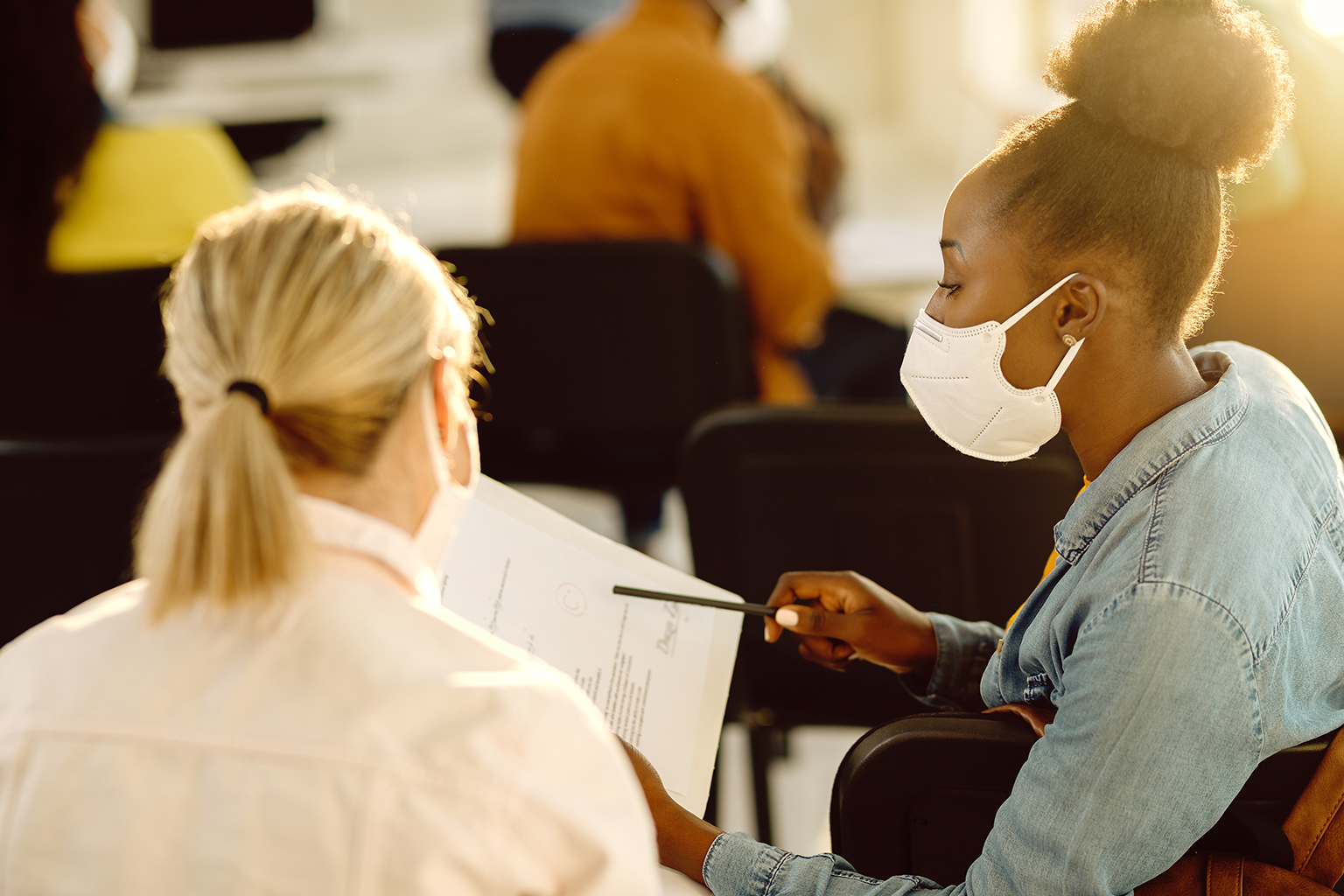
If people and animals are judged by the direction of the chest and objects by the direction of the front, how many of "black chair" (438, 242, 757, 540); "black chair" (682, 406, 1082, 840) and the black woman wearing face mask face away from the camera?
2

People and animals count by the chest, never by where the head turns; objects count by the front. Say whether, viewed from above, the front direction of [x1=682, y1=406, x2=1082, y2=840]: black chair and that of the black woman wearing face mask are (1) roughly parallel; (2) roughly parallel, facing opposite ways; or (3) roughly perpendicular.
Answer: roughly perpendicular

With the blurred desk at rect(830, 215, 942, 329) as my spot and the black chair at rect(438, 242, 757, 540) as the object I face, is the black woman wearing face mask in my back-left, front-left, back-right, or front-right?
front-left

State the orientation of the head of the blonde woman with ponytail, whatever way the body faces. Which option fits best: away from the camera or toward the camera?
away from the camera

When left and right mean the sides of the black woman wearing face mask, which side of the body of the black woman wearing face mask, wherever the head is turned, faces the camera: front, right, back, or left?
left

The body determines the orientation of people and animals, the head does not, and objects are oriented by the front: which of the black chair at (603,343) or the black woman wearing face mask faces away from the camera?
the black chair

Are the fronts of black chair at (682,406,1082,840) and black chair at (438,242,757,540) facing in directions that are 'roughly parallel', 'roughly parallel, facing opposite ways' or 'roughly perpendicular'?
roughly parallel

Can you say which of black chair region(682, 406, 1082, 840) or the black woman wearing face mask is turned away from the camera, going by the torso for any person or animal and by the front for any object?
the black chair

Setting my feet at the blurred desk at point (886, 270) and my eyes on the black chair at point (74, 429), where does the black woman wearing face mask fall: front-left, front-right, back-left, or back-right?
front-left

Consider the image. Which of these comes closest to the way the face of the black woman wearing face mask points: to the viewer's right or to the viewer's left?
to the viewer's left

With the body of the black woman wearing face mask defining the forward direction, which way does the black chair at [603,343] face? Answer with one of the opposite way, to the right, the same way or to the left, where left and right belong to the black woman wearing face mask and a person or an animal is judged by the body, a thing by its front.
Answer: to the right

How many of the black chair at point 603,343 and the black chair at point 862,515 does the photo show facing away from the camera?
2

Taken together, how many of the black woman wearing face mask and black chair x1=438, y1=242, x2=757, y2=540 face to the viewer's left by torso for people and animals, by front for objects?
1

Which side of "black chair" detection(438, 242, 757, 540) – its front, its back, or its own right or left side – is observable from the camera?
back

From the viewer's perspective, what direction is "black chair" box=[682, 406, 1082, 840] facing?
away from the camera
